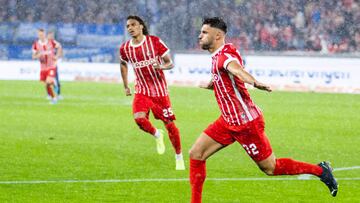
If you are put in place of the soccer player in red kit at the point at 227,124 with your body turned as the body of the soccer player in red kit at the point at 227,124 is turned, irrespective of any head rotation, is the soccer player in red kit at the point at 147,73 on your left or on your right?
on your right

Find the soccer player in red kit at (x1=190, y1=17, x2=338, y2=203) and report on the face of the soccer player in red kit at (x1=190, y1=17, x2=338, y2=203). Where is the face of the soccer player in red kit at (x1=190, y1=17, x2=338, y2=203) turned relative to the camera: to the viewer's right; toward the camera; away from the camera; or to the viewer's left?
to the viewer's left

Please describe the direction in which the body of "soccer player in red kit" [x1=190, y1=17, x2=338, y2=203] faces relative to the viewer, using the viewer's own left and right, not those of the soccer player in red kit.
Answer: facing to the left of the viewer

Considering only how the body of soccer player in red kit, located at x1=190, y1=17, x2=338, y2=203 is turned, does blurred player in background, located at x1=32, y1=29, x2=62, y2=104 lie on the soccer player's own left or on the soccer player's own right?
on the soccer player's own right
